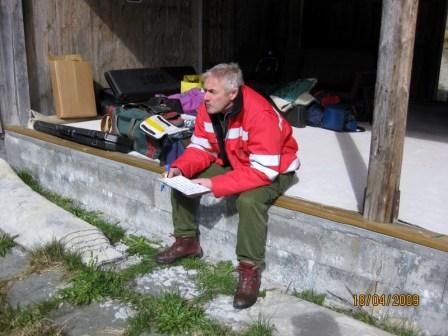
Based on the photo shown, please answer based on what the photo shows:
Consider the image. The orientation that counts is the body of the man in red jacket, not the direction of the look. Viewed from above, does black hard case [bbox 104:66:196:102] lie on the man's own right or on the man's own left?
on the man's own right

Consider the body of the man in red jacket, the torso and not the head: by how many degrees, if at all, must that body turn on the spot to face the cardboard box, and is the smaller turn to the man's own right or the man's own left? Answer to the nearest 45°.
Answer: approximately 90° to the man's own right

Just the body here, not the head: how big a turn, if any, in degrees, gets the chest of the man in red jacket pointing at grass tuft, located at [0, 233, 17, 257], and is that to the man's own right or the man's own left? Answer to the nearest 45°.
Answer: approximately 45° to the man's own right

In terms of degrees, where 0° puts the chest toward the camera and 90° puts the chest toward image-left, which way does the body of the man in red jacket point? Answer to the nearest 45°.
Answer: approximately 45°

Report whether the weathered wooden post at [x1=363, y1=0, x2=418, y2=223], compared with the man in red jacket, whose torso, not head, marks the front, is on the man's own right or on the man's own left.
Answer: on the man's own left

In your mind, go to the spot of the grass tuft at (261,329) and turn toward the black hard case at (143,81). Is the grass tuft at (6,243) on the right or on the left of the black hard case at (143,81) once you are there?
left

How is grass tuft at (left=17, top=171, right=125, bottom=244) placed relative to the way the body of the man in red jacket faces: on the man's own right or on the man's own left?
on the man's own right

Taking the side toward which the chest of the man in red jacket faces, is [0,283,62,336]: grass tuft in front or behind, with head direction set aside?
in front

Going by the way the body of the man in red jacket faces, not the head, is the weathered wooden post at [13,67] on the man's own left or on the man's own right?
on the man's own right

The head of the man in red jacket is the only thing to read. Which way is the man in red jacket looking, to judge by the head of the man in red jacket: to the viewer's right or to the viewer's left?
to the viewer's left
